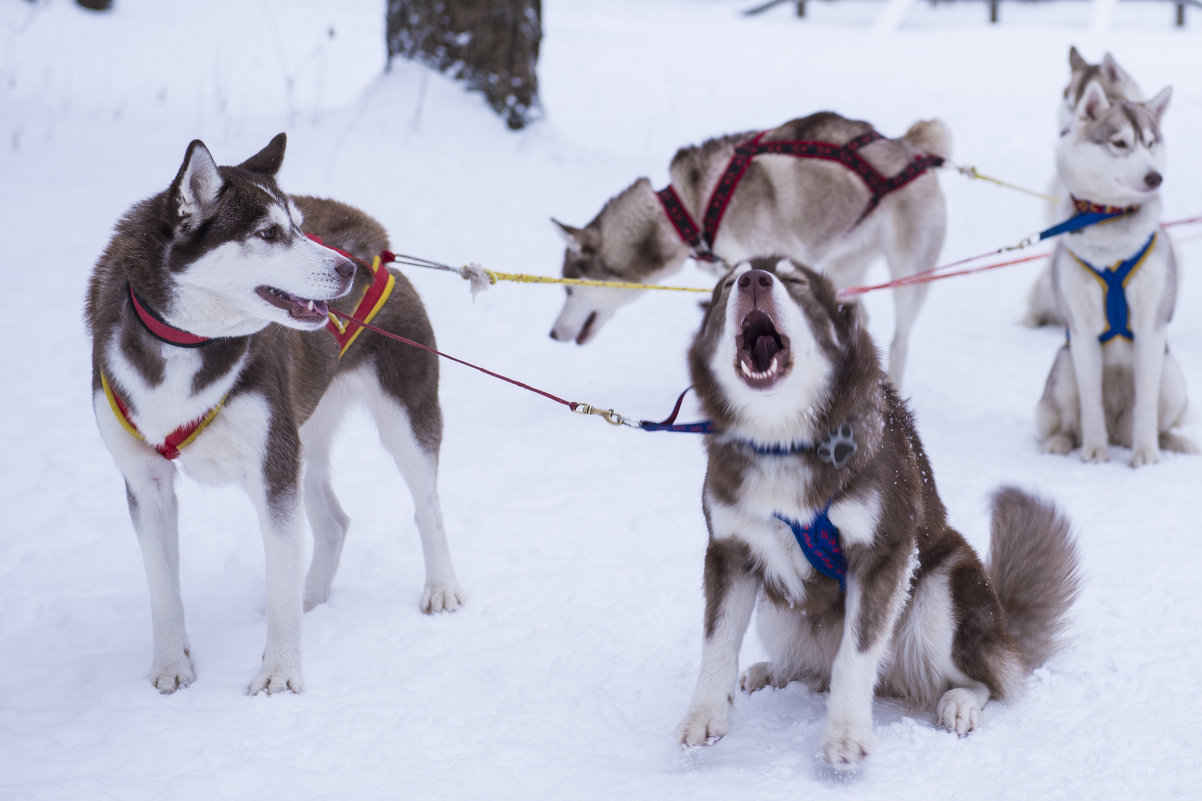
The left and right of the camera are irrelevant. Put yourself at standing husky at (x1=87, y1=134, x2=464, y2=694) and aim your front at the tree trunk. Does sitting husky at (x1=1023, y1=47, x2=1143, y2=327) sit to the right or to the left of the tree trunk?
right

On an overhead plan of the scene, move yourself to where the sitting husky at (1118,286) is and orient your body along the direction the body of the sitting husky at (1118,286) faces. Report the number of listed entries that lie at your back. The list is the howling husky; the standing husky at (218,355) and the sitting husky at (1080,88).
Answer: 1

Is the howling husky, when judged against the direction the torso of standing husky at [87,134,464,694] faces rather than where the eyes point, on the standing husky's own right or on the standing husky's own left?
on the standing husky's own left

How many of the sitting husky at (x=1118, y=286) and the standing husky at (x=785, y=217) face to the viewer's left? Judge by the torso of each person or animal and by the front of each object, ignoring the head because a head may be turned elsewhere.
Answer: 1

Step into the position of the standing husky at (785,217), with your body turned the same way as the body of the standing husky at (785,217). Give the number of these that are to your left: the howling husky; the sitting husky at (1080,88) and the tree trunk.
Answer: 1

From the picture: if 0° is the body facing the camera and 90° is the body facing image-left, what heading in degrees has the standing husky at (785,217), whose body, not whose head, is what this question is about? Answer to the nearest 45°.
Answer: approximately 90°

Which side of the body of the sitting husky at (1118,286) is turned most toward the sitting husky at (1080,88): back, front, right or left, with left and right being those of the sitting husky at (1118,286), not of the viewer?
back

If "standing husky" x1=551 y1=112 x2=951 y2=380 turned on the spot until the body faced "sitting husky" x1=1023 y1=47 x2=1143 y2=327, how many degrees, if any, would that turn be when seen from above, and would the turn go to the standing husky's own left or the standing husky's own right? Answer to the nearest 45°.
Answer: approximately 135° to the standing husky's own right

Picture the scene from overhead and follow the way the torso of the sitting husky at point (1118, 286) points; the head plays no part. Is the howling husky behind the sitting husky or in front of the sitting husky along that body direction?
in front

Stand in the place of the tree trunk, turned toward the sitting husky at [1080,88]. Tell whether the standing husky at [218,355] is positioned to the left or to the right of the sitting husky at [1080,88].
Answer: right
